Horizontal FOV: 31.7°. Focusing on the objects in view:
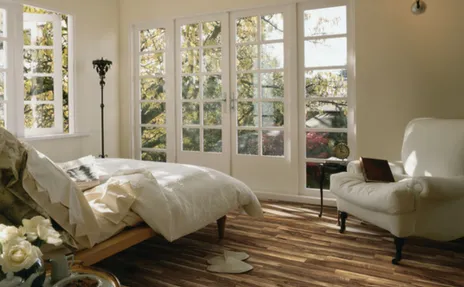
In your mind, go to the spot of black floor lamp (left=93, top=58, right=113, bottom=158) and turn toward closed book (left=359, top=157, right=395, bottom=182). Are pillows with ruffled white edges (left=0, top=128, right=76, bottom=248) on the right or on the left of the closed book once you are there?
right

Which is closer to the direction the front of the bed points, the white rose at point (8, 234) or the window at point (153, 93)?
the window

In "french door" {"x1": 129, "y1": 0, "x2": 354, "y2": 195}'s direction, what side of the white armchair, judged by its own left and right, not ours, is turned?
right

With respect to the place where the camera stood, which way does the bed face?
facing away from the viewer and to the right of the viewer

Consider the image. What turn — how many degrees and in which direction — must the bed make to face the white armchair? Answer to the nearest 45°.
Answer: approximately 45° to its right
